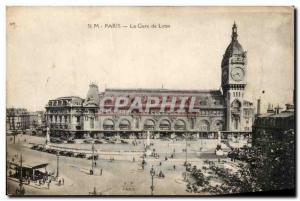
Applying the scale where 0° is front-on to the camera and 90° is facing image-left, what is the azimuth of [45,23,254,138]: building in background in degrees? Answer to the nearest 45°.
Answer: approximately 0°

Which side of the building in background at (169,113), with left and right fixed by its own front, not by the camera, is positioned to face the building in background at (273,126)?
left

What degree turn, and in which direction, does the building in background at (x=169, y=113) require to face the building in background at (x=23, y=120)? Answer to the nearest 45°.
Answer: approximately 90° to its right
